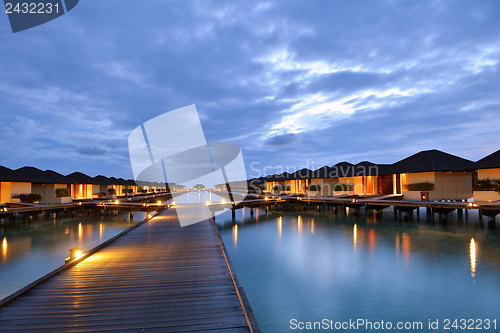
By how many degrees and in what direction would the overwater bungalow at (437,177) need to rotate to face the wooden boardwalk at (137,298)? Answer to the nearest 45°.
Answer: approximately 45° to its left

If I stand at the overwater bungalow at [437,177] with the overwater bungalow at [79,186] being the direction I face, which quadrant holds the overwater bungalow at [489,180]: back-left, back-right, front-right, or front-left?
back-left

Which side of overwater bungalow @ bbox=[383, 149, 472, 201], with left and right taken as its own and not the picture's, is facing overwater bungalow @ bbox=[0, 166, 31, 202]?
front

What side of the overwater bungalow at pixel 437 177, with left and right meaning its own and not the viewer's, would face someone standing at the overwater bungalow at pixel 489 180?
left

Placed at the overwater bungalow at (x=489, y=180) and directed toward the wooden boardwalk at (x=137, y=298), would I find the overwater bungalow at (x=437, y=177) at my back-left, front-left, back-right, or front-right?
back-right

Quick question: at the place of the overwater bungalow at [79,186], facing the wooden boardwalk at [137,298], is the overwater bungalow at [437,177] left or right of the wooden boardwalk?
left

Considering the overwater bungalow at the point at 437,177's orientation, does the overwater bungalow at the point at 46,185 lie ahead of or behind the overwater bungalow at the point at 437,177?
ahead

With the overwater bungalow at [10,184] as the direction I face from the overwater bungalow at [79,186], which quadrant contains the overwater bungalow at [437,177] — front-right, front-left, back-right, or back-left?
front-left

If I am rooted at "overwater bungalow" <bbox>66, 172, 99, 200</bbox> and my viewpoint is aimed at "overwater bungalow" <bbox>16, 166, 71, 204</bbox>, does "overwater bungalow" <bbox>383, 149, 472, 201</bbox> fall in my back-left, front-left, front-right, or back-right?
front-left

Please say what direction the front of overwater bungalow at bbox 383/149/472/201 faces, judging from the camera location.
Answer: facing the viewer and to the left of the viewer

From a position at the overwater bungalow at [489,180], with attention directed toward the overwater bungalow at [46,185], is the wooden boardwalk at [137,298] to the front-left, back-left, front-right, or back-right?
front-left
